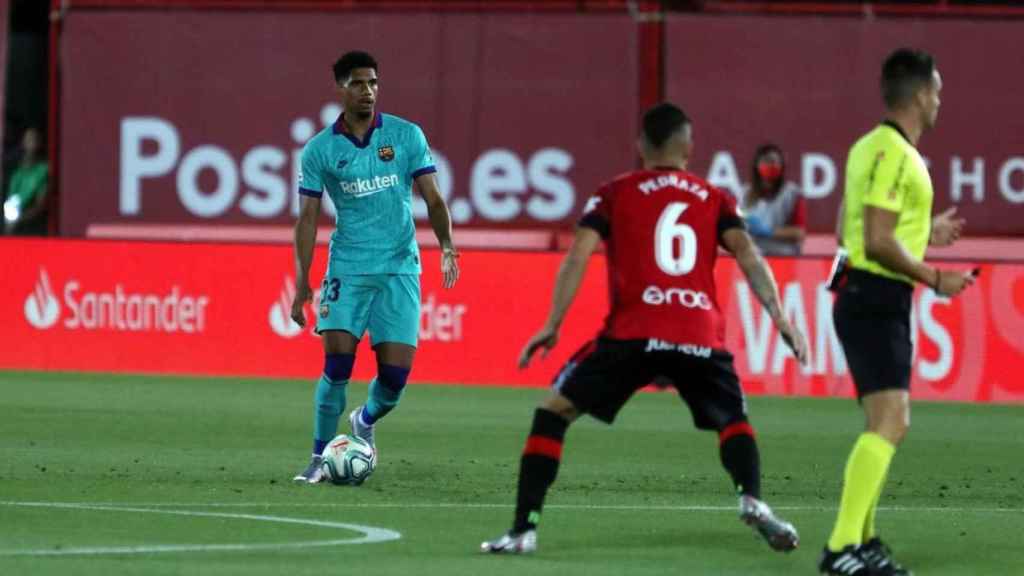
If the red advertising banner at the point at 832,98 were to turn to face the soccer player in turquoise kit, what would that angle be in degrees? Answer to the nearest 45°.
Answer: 0° — it already faces them

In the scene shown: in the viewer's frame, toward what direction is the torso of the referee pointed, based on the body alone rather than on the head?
to the viewer's right

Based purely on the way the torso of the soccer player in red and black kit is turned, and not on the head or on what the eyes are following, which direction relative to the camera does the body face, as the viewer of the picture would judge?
away from the camera

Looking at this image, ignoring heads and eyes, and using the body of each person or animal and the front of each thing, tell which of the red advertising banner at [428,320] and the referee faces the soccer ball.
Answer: the red advertising banner

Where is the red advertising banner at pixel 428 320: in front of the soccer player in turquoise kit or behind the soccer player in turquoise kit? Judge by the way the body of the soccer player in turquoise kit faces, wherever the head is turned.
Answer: behind

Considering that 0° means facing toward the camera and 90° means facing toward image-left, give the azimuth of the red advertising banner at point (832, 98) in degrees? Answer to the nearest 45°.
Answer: approximately 0°

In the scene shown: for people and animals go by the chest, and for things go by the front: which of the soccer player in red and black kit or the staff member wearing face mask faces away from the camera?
the soccer player in red and black kit

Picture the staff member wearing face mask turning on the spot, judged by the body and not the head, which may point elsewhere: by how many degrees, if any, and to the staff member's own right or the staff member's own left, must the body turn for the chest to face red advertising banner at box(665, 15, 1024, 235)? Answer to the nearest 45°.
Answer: approximately 180°

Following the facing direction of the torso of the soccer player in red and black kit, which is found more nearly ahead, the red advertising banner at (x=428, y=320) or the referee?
the red advertising banner

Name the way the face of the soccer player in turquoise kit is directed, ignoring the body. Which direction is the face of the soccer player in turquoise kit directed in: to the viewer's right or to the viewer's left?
to the viewer's right
